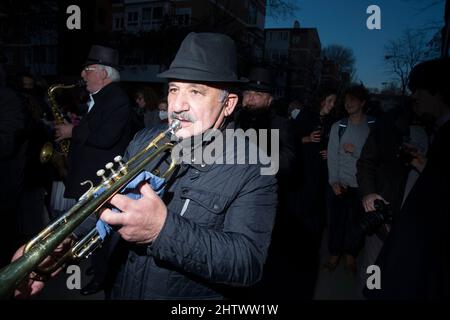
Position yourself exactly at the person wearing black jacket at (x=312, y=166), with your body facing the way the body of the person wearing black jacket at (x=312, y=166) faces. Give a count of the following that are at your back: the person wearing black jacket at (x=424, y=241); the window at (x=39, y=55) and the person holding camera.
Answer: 1

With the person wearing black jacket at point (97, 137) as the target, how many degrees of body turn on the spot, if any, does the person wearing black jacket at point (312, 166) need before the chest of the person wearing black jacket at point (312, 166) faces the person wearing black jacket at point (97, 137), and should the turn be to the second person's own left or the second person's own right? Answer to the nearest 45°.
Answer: approximately 90° to the second person's own right

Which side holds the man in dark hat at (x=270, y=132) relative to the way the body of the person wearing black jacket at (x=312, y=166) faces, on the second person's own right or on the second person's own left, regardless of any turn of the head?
on the second person's own right

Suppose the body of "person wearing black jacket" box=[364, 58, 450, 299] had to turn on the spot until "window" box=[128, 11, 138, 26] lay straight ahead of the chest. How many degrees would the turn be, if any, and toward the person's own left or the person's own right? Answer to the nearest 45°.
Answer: approximately 45° to the person's own right

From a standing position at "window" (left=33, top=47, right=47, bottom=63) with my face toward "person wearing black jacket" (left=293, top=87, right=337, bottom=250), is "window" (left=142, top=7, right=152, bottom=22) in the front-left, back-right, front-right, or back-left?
front-left

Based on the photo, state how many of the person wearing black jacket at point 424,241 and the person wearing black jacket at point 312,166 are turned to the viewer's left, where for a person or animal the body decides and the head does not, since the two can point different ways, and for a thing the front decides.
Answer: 1

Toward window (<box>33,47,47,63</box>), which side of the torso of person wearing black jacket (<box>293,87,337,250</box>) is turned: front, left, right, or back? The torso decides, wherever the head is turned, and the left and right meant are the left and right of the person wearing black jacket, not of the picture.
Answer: back

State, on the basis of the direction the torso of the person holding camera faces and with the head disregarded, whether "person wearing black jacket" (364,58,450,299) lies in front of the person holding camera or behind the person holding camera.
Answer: in front

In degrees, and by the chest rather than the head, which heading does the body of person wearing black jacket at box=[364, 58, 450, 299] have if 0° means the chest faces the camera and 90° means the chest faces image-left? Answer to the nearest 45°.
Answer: approximately 90°

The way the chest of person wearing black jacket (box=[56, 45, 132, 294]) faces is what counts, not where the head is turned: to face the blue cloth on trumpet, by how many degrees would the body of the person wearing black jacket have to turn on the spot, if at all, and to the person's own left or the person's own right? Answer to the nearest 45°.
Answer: approximately 90° to the person's own left

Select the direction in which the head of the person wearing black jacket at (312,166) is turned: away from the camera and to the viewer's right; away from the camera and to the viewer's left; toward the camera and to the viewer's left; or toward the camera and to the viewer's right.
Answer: toward the camera and to the viewer's left
